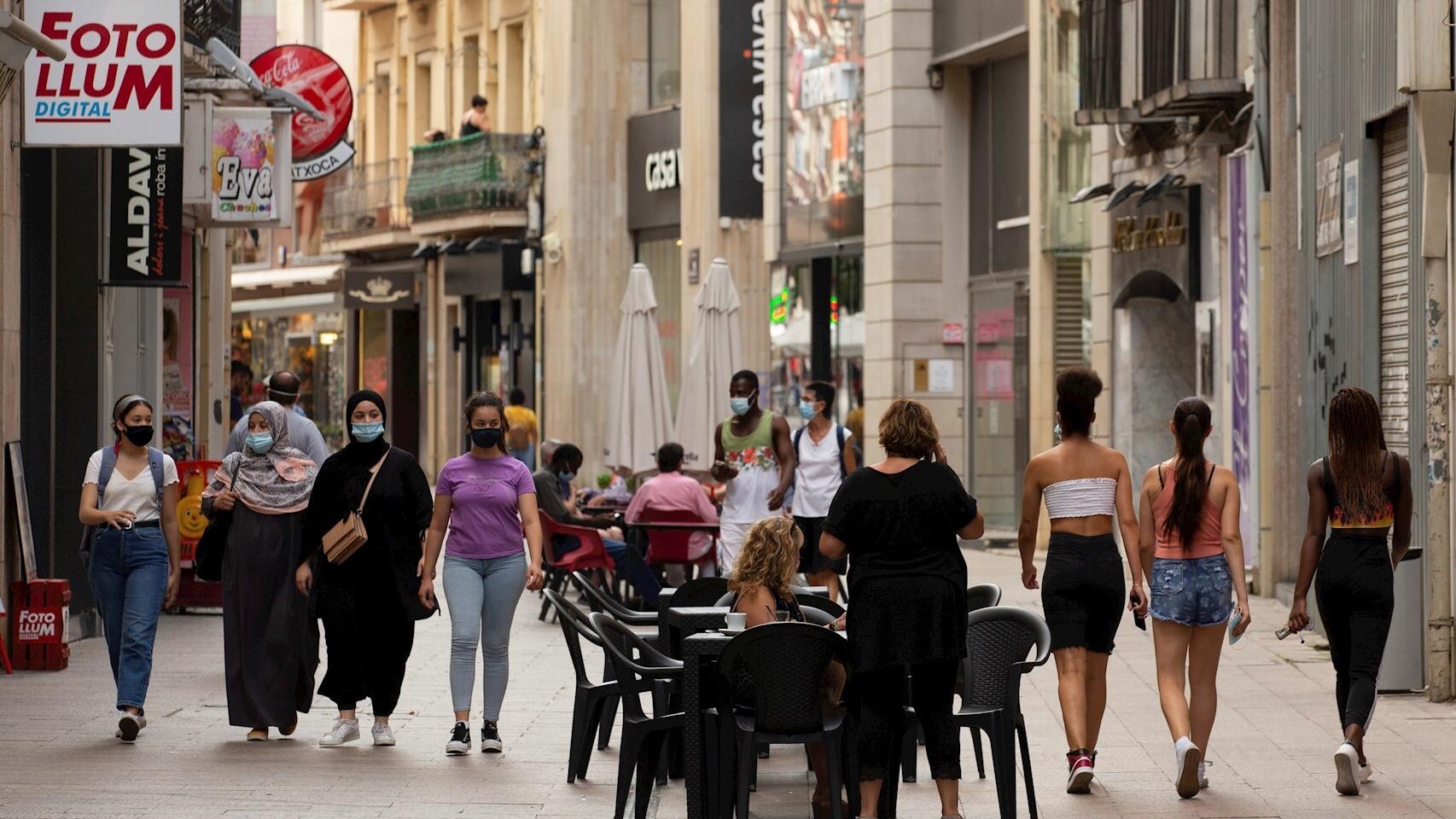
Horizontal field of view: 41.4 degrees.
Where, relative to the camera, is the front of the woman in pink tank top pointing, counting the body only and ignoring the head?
away from the camera

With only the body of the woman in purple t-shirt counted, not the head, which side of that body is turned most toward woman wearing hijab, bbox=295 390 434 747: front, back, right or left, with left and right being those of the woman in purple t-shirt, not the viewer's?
right

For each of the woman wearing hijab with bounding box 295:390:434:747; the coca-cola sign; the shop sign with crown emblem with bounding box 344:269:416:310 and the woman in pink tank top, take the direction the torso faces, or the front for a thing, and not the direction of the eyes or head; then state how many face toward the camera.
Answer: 3

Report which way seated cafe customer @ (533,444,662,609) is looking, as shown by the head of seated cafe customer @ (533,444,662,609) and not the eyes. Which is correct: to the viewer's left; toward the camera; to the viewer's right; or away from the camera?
to the viewer's right

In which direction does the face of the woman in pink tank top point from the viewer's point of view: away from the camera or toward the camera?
away from the camera

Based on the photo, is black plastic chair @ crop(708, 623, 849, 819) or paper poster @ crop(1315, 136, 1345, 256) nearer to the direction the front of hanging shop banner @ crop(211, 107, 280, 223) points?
the black plastic chair

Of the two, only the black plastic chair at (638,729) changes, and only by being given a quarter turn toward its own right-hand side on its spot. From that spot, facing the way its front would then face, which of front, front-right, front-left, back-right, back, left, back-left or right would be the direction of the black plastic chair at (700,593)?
back

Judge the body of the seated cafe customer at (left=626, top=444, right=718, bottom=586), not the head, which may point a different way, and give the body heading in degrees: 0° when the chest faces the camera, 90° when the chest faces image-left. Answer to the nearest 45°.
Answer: approximately 180°

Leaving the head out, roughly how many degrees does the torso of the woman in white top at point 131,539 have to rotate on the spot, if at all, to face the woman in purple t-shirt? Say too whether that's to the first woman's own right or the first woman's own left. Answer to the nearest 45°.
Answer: approximately 45° to the first woman's own left

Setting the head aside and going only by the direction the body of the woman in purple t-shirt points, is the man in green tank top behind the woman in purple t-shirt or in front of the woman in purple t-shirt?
behind

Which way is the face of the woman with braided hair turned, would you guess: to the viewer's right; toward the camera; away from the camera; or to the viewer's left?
away from the camera

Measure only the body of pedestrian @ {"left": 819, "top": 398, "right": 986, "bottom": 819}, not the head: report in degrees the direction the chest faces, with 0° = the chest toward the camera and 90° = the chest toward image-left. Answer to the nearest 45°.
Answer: approximately 180°
